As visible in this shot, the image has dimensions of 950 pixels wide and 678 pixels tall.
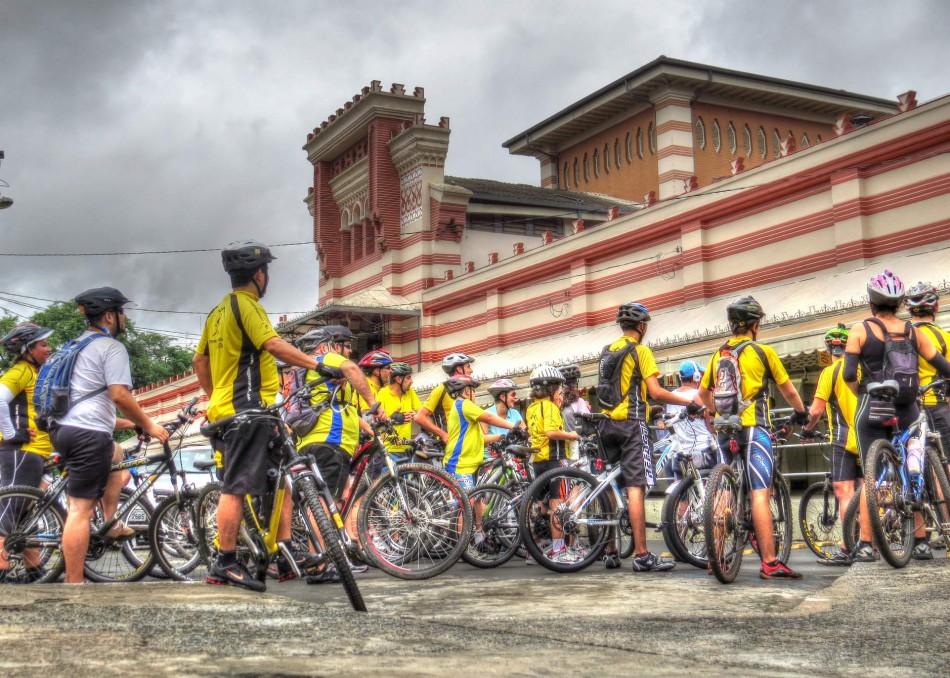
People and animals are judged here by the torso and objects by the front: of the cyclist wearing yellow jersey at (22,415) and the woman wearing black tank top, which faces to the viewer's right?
the cyclist wearing yellow jersey

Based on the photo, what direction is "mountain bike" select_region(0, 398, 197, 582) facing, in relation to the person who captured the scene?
facing to the right of the viewer

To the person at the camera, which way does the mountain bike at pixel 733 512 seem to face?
facing away from the viewer and to the right of the viewer

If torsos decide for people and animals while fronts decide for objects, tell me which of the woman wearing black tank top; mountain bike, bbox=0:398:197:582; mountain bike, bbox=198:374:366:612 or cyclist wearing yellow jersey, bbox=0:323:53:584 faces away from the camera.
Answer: the woman wearing black tank top

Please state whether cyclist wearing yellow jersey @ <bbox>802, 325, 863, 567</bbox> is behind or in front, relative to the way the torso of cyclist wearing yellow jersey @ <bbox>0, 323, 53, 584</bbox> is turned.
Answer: in front

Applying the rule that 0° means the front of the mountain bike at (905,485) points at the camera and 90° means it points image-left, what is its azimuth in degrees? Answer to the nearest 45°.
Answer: approximately 225°

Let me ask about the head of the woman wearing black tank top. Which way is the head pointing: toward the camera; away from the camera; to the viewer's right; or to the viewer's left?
away from the camera

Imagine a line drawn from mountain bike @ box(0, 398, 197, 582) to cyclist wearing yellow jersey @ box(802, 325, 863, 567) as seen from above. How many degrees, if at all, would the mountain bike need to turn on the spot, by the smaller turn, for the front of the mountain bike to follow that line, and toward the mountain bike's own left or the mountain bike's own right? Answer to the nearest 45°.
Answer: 0° — it already faces them

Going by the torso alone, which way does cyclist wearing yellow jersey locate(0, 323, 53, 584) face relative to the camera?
to the viewer's right

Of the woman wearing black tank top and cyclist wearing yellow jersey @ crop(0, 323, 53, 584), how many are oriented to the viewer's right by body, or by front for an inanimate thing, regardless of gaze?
1

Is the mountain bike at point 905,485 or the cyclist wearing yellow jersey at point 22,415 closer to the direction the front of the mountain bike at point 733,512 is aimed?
the mountain bike

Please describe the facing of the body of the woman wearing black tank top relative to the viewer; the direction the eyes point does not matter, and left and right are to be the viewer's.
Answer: facing away from the viewer

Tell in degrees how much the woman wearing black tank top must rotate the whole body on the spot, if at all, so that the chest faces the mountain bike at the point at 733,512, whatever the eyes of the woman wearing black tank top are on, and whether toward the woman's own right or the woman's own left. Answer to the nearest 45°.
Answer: approximately 135° to the woman's own left
